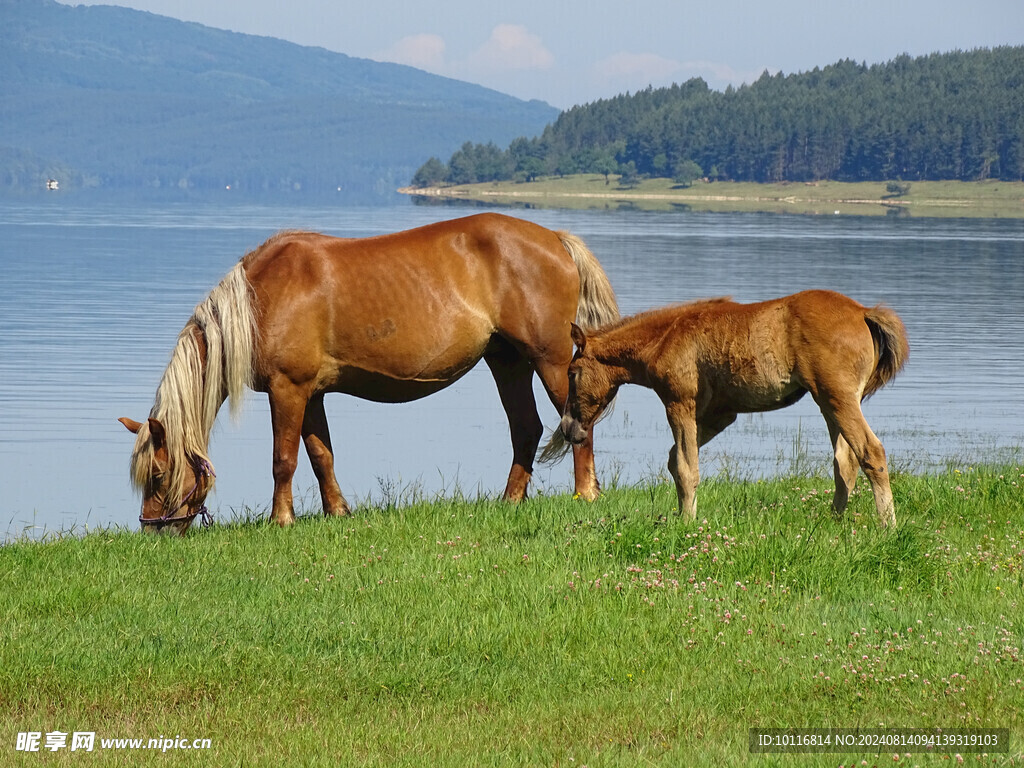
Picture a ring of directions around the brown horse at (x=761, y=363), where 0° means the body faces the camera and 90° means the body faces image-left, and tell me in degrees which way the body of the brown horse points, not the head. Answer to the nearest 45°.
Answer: approximately 90°

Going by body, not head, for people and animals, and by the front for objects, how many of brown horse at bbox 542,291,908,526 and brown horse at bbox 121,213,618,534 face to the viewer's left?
2

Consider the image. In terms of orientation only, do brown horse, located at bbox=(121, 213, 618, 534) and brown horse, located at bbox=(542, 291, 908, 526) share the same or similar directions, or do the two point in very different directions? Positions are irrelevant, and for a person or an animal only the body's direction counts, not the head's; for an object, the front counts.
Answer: same or similar directions

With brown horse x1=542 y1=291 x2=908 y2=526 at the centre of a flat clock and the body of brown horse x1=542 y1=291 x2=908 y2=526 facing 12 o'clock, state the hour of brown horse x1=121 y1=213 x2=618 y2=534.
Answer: brown horse x1=121 y1=213 x2=618 y2=534 is roughly at 1 o'clock from brown horse x1=542 y1=291 x2=908 y2=526.

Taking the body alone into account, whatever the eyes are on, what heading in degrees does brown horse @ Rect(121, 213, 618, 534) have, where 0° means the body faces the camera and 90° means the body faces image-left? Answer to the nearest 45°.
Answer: approximately 90°
